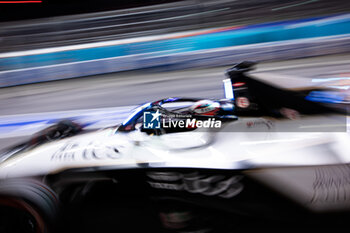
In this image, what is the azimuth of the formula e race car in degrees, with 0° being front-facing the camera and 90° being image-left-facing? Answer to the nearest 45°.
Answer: approximately 90°
